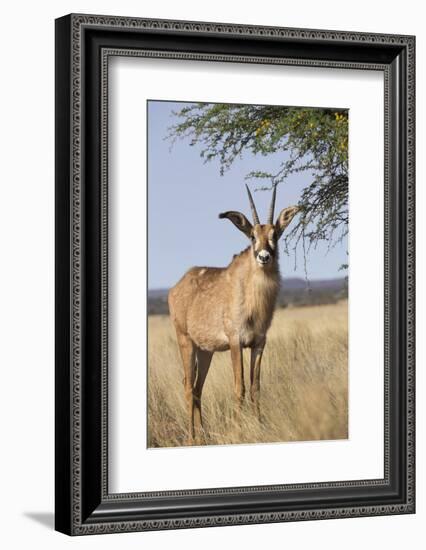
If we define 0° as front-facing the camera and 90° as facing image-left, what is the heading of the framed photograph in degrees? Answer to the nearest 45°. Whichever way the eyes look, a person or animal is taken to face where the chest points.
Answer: approximately 315°
